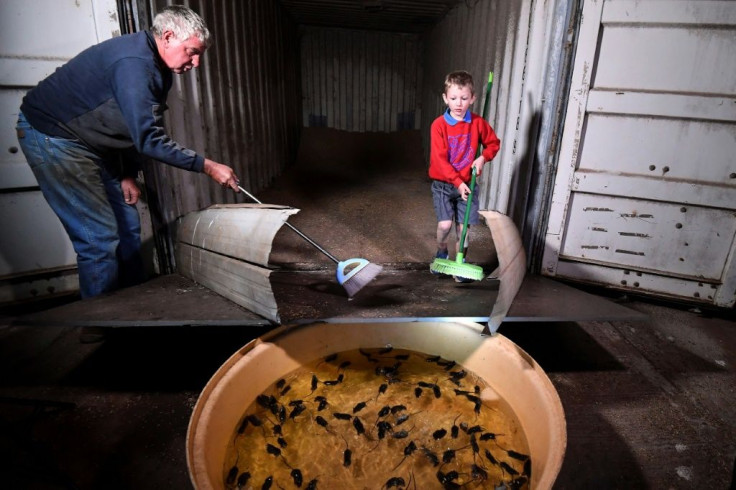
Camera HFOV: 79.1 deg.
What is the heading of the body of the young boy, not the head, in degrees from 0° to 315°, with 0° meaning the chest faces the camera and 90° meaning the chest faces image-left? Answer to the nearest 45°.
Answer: approximately 0°

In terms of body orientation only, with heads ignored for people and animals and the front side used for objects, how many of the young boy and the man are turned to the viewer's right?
1

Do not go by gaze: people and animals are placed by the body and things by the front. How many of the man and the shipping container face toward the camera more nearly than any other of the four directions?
1

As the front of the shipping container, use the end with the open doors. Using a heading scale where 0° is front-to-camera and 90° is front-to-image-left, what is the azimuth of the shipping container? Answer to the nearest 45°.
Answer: approximately 0°

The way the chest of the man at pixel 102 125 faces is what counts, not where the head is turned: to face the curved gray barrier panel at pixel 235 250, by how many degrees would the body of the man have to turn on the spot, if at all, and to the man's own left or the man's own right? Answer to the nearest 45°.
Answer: approximately 45° to the man's own right

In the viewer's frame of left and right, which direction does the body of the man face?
facing to the right of the viewer

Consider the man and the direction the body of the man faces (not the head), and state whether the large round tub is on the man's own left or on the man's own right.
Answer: on the man's own right

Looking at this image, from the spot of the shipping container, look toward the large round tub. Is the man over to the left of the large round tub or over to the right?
right
